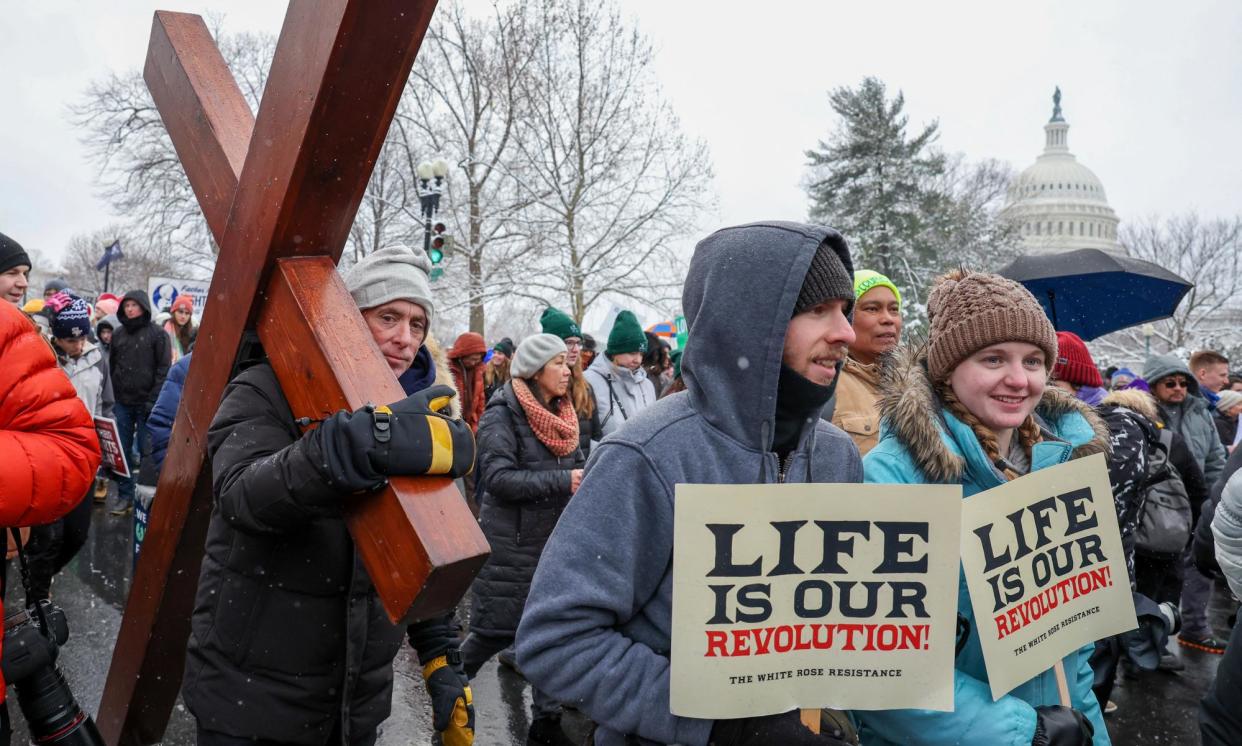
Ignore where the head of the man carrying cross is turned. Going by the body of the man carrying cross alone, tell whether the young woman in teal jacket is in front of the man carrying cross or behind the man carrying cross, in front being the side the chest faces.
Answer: in front

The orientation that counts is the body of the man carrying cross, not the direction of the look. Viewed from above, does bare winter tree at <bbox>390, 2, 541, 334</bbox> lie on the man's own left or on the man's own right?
on the man's own left

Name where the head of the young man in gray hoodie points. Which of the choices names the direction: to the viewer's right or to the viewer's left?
to the viewer's right

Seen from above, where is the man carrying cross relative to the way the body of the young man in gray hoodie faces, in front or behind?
behind

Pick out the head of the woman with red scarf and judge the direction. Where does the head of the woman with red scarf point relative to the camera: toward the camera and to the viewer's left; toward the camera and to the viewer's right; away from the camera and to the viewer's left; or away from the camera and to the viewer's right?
toward the camera and to the viewer's right

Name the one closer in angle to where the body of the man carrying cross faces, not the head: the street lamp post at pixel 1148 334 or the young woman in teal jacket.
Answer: the young woman in teal jacket

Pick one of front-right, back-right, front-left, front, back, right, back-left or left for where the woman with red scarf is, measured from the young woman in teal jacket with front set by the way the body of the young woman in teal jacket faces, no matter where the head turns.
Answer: back

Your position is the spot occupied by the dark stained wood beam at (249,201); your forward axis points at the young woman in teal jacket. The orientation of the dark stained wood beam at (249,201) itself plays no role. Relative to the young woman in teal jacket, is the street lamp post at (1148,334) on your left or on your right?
left

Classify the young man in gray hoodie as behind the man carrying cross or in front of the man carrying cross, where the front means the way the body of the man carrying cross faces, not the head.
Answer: in front

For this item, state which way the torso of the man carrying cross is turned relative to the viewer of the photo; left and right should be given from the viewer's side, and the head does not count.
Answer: facing the viewer and to the right of the viewer

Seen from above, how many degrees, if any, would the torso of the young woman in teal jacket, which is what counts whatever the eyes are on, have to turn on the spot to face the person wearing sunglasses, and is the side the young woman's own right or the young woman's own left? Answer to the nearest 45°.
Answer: approximately 135° to the young woman's own left

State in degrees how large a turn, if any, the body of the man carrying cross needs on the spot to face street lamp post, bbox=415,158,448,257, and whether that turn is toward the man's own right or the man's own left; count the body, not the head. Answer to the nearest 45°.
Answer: approximately 135° to the man's own left

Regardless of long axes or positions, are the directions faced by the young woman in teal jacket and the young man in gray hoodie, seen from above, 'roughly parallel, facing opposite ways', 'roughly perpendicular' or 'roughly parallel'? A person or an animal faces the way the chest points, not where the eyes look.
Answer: roughly parallel

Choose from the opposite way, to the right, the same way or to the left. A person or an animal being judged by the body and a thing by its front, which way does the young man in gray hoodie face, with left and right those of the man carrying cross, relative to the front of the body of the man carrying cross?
the same way

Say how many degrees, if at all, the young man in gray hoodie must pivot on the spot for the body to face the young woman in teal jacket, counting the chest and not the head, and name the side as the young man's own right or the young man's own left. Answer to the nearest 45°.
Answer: approximately 90° to the young man's own left

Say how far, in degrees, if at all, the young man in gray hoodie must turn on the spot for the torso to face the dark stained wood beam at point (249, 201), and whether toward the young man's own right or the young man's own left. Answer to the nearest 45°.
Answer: approximately 135° to the young man's own right
